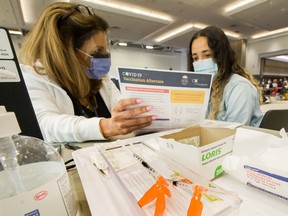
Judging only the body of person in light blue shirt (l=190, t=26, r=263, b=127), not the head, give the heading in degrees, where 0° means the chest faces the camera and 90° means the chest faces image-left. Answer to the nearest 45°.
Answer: approximately 45°

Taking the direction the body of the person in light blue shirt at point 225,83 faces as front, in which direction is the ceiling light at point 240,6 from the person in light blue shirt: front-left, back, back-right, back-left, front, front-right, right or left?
back-right

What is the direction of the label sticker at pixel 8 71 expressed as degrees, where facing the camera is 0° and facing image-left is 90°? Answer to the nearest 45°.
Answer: approximately 0°

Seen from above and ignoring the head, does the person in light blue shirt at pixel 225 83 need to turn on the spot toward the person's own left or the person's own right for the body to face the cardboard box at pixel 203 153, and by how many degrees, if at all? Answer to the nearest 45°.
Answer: approximately 45° to the person's own left

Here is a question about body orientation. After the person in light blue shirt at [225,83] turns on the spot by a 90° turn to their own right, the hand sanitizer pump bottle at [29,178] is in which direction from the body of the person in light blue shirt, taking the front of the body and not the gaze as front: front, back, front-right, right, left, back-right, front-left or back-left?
back-left

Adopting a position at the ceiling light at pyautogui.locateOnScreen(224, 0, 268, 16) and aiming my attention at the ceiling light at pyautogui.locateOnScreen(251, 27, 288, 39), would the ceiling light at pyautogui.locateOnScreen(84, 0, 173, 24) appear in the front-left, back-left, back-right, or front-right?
back-left

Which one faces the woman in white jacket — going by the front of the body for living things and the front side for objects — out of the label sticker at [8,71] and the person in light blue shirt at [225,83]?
the person in light blue shirt

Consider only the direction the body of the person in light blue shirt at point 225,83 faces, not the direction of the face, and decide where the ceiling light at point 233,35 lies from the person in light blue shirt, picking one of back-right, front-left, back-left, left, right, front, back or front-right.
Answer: back-right

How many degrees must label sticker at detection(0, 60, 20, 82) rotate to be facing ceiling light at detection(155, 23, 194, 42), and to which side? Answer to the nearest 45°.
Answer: approximately 135° to its left

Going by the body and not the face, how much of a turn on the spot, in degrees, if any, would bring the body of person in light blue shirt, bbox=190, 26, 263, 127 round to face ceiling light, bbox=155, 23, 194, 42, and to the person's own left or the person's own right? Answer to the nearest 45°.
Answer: approximately 135° to the person's own right
